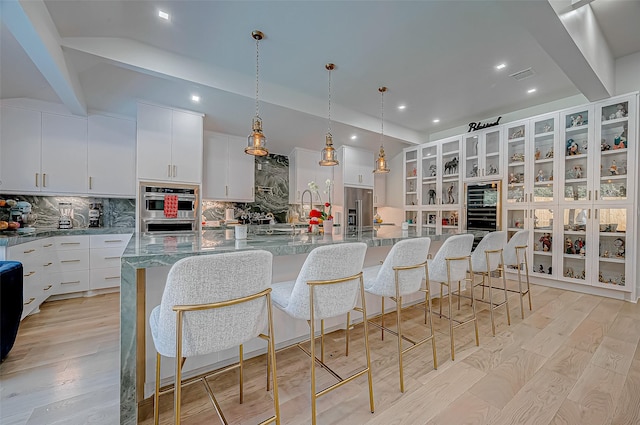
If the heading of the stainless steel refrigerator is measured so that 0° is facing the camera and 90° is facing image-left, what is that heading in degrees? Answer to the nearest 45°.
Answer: approximately 315°

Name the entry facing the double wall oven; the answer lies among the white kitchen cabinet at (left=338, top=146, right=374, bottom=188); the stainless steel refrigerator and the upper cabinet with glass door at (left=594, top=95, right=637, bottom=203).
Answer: the upper cabinet with glass door

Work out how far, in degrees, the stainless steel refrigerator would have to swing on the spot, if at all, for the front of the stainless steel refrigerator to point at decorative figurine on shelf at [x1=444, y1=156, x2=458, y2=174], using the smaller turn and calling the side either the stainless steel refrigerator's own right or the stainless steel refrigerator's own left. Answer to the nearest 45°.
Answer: approximately 45° to the stainless steel refrigerator's own left

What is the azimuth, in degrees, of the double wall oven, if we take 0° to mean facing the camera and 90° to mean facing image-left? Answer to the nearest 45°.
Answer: approximately 0°

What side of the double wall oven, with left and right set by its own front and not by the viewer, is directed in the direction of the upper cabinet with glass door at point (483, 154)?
left

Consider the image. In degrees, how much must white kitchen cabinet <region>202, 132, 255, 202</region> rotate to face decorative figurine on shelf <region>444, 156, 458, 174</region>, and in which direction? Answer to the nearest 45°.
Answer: approximately 90° to its left

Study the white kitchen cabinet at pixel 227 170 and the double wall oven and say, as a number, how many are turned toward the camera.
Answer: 2

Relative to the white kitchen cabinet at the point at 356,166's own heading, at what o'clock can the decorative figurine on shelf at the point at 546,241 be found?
The decorative figurine on shelf is roughly at 11 o'clock from the white kitchen cabinet.
